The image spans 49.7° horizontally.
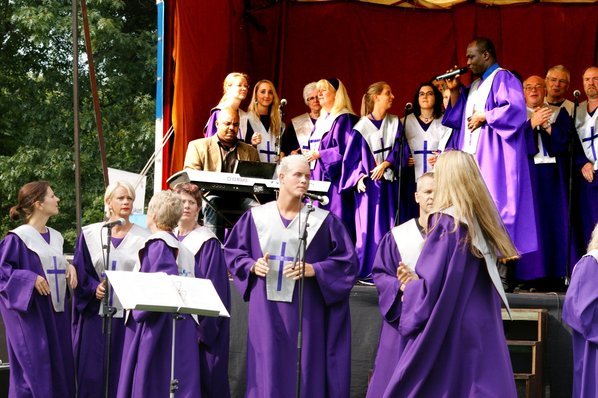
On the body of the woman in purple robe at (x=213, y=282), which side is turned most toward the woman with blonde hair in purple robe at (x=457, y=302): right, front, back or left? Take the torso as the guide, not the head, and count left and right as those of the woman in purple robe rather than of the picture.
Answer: left

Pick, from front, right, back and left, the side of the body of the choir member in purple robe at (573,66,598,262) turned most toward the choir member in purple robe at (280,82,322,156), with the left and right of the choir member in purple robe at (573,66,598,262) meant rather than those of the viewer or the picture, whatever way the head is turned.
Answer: right

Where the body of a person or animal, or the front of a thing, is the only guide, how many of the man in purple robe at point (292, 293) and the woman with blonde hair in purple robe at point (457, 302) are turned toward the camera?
1

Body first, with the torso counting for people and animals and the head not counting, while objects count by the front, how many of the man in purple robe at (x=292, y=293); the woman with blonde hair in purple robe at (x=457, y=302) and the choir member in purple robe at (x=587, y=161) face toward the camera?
2

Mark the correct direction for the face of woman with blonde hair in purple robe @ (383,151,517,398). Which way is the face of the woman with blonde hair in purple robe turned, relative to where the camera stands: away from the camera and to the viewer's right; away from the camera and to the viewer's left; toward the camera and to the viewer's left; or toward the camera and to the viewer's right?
away from the camera and to the viewer's left

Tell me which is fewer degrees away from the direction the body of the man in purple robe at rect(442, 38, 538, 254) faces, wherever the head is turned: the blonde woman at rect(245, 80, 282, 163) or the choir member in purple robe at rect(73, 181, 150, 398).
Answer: the choir member in purple robe

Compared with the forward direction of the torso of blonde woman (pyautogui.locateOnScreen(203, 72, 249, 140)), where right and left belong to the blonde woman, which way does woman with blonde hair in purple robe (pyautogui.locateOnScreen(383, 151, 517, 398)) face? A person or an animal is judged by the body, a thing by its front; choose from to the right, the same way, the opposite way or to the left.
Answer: the opposite way

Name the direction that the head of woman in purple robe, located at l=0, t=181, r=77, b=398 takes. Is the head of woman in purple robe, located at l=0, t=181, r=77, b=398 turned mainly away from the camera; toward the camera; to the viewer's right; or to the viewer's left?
to the viewer's right

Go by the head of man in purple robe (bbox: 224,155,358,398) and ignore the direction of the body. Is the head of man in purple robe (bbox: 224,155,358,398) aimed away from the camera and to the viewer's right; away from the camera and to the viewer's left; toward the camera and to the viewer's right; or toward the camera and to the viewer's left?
toward the camera and to the viewer's right

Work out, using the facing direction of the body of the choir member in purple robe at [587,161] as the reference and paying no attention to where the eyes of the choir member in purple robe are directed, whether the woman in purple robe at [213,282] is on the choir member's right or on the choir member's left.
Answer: on the choir member's right
